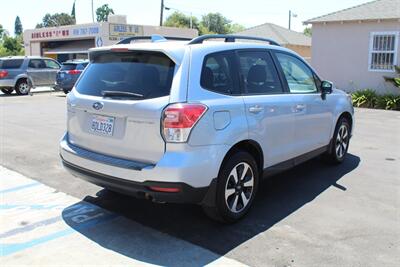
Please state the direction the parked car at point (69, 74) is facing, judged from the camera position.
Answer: facing away from the viewer and to the right of the viewer

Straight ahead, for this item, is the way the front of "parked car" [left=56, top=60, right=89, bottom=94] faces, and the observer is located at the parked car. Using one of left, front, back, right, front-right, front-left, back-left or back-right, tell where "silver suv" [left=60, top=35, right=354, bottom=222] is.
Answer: back-right

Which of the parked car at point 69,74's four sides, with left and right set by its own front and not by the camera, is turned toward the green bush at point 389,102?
right

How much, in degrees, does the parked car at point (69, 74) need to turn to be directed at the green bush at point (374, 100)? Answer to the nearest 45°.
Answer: approximately 90° to its right

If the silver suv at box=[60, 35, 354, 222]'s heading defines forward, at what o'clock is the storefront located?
The storefront is roughly at 10 o'clock from the silver suv.

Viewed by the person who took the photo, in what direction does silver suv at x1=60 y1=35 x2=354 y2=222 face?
facing away from the viewer and to the right of the viewer

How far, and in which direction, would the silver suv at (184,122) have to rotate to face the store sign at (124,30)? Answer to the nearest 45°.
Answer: approximately 45° to its left
